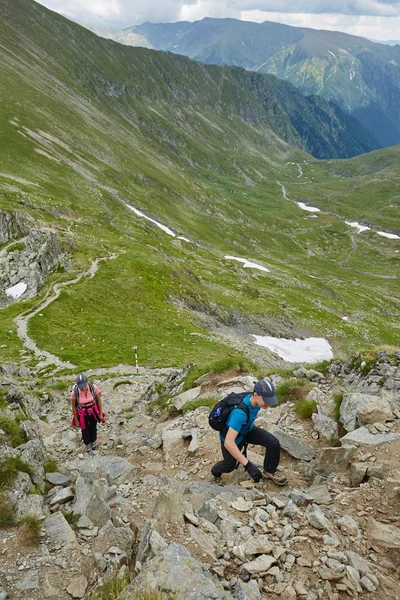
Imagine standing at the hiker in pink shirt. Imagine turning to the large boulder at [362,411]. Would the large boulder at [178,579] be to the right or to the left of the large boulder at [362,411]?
right

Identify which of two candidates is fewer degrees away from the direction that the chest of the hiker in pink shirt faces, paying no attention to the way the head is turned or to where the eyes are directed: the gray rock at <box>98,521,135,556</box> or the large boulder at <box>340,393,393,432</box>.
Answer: the gray rock

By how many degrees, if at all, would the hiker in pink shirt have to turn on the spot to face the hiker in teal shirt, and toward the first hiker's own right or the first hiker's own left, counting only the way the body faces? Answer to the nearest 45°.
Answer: approximately 45° to the first hiker's own left

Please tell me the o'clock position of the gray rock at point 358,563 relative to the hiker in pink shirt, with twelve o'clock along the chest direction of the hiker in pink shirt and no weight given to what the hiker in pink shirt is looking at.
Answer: The gray rock is roughly at 11 o'clock from the hiker in pink shirt.

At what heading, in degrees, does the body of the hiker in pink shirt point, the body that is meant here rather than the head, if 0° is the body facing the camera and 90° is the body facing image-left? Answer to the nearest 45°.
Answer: approximately 0°

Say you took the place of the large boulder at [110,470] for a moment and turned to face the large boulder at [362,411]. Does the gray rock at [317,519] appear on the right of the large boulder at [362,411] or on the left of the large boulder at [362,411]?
right

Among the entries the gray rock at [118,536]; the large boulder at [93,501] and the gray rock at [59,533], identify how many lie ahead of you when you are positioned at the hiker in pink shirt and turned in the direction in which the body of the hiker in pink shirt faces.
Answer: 3

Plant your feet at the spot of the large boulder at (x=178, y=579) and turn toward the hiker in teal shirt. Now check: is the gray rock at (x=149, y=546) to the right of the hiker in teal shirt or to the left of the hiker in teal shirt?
left

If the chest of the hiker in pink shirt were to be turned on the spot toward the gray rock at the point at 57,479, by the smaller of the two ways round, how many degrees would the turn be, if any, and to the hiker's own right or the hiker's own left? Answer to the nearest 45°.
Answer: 0° — they already face it
